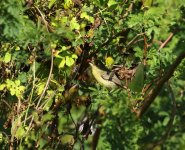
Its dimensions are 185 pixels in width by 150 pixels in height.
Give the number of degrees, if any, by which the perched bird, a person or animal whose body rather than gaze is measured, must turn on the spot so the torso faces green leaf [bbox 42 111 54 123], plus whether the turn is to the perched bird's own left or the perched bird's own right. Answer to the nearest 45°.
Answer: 0° — it already faces it

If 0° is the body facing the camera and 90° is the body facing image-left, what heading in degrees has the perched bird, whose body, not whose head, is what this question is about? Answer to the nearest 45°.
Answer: approximately 90°
